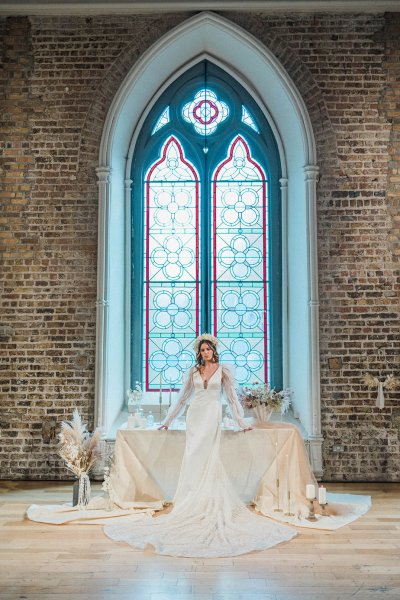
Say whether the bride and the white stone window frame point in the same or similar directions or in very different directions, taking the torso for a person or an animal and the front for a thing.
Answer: same or similar directions

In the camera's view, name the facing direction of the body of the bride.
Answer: toward the camera

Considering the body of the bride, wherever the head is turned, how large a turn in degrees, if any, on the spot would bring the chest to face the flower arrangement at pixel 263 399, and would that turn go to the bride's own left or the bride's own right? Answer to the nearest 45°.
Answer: approximately 135° to the bride's own left

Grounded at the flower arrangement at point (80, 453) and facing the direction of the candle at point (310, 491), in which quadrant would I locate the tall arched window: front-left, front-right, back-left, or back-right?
front-left

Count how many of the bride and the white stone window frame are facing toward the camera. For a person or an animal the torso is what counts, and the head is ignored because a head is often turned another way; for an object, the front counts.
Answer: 2

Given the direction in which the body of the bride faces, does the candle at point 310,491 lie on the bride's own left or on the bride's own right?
on the bride's own left

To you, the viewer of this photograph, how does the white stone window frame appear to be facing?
facing the viewer

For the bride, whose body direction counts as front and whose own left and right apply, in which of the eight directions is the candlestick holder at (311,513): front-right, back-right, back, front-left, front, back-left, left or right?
left

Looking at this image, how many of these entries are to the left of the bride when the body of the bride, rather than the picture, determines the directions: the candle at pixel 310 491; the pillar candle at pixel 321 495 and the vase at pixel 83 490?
2
